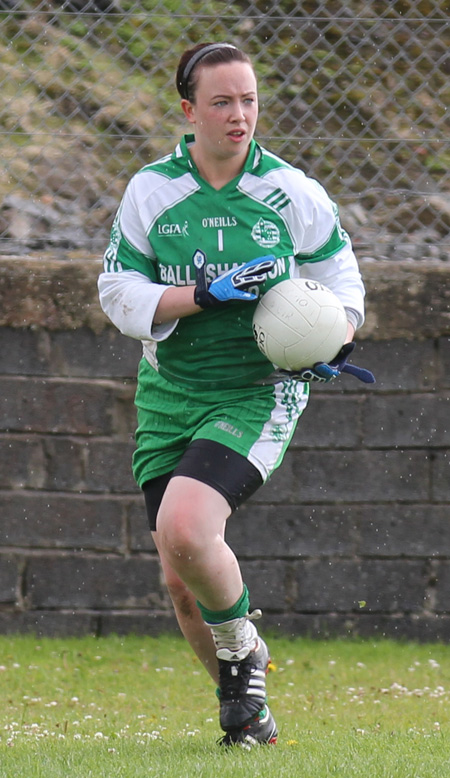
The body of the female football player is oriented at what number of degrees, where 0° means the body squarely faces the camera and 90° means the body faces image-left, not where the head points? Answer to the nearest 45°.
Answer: approximately 0°

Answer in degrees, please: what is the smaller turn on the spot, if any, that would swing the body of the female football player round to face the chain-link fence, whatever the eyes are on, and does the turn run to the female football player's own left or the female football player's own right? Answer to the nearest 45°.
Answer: approximately 180°
